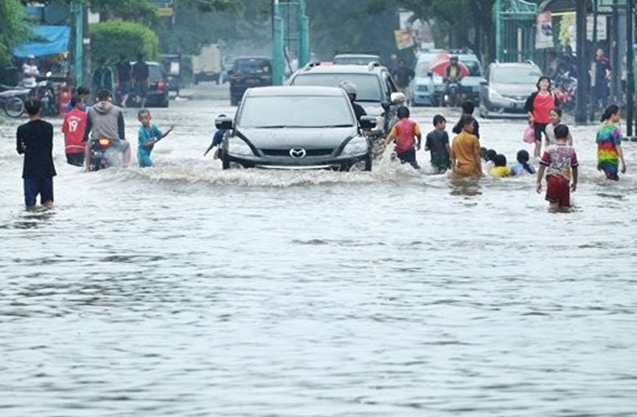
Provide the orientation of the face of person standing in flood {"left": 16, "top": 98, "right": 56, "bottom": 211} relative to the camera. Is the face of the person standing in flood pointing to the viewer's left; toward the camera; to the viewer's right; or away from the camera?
away from the camera

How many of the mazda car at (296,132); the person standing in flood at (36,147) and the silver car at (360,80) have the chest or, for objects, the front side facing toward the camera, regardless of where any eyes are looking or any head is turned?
2

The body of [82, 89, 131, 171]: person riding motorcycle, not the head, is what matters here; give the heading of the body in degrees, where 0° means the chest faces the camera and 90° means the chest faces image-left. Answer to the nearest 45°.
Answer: approximately 180°

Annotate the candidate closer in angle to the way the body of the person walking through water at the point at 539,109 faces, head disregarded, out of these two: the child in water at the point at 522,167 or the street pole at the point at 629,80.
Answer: the child in water

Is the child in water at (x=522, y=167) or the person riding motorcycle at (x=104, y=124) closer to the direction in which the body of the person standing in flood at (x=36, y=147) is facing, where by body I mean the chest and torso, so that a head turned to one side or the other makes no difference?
the person riding motorcycle

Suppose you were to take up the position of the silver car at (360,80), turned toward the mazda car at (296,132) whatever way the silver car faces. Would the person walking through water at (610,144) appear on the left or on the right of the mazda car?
left

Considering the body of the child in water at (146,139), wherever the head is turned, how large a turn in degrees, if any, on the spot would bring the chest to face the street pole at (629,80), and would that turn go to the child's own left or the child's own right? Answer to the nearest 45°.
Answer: approximately 90° to the child's own left

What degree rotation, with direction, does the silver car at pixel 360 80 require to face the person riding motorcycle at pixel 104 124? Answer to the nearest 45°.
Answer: approximately 45° to its right
